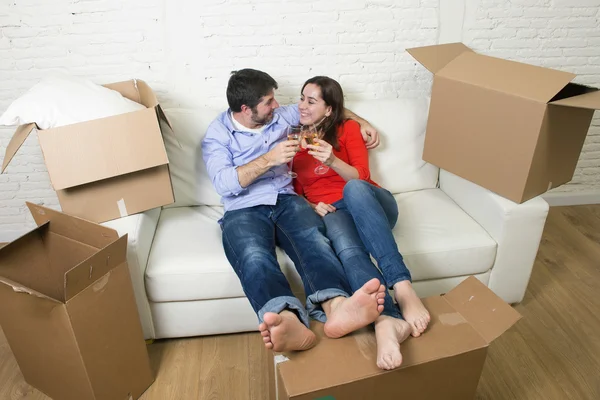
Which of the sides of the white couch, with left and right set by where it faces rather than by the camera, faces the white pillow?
right

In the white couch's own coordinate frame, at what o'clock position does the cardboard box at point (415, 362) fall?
The cardboard box is roughly at 12 o'clock from the white couch.

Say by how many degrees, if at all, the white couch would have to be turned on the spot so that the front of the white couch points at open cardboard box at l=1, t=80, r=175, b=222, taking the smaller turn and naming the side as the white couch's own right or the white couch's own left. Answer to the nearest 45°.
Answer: approximately 90° to the white couch's own right

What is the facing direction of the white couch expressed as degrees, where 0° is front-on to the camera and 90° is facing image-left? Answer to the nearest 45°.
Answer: approximately 0°
